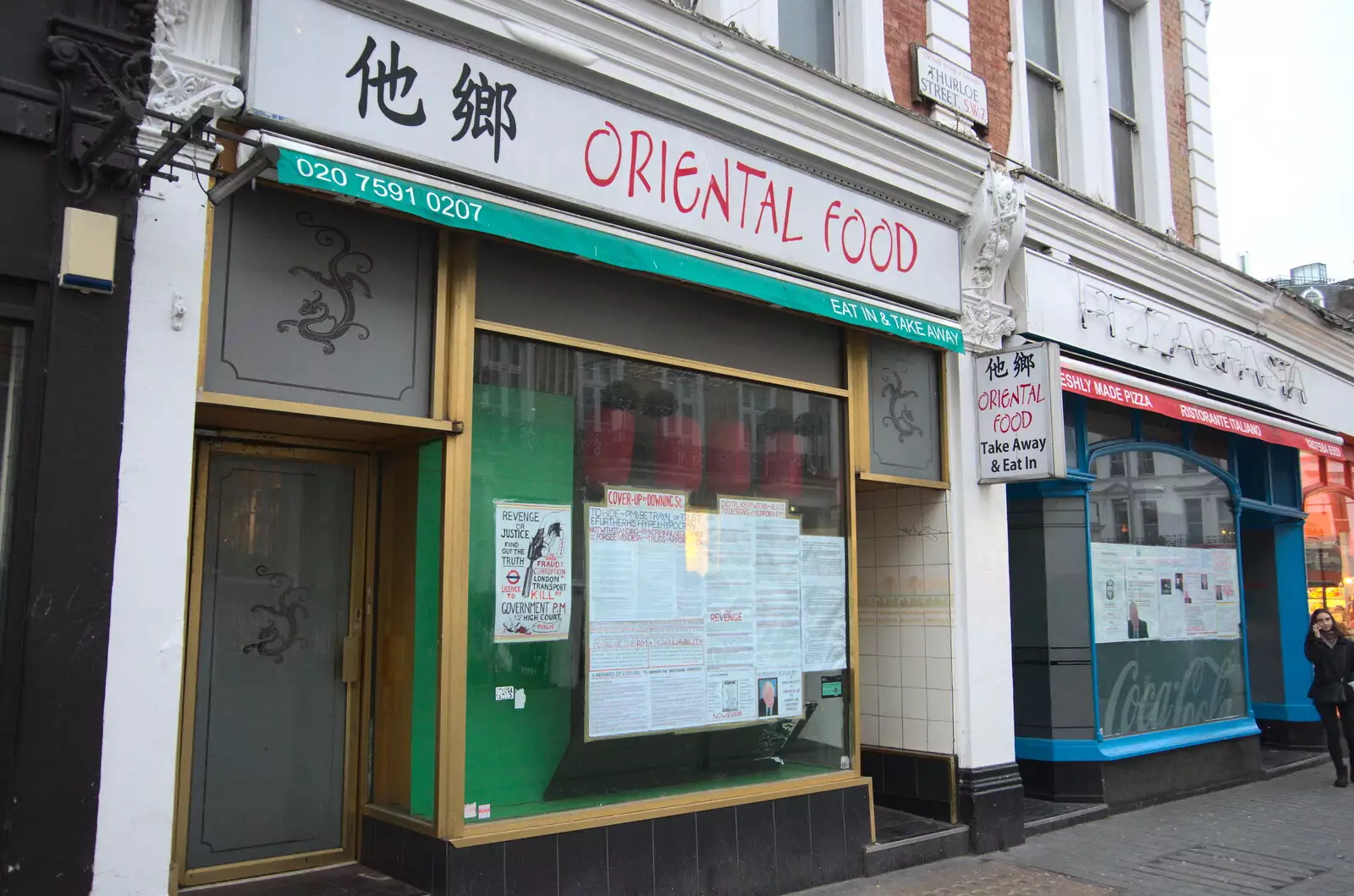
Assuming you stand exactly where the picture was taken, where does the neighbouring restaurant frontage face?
facing the viewer and to the right of the viewer

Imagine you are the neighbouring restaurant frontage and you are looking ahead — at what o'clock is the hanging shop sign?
The hanging shop sign is roughly at 2 o'clock from the neighbouring restaurant frontage.

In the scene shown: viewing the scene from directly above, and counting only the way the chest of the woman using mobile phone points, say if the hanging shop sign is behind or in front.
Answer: in front
